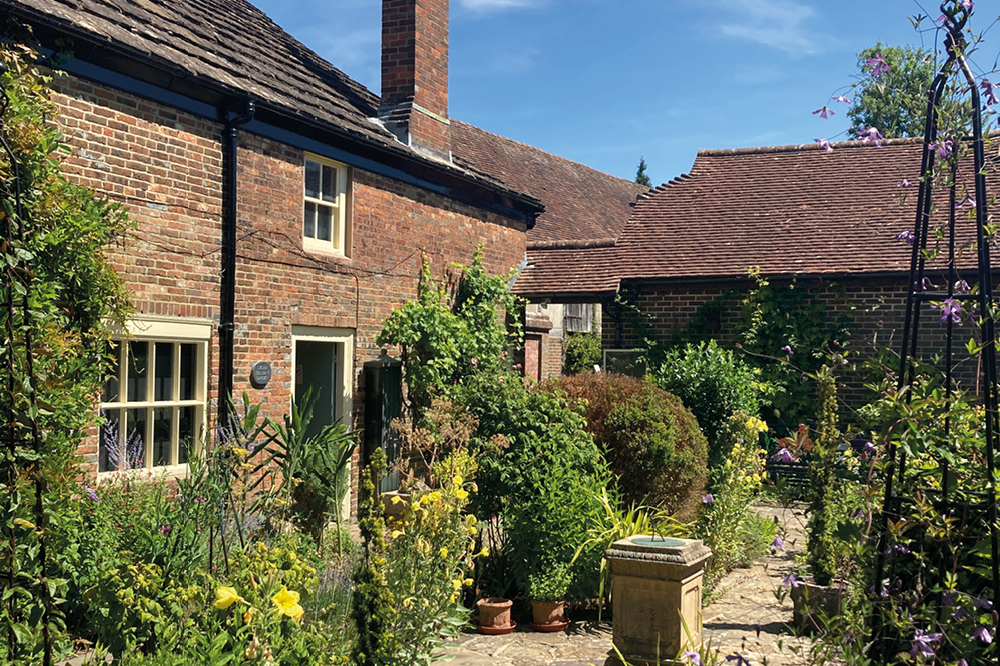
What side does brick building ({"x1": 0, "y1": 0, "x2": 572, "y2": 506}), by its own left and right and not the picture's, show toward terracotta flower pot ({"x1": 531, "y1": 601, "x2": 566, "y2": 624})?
front

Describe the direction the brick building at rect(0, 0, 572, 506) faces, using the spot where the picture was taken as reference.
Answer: facing the viewer and to the right of the viewer

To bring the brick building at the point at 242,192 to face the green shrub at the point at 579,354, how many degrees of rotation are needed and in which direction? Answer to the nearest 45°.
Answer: approximately 90° to its left

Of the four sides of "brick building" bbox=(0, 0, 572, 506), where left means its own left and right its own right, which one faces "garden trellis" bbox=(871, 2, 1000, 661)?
front

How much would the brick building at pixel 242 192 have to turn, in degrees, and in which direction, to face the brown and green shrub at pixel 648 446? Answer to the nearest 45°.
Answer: approximately 45° to its left

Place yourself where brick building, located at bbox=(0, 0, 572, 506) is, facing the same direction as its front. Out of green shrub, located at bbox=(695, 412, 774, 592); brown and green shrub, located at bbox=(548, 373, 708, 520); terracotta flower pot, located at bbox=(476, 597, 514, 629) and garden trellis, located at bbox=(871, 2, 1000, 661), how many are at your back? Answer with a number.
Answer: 0

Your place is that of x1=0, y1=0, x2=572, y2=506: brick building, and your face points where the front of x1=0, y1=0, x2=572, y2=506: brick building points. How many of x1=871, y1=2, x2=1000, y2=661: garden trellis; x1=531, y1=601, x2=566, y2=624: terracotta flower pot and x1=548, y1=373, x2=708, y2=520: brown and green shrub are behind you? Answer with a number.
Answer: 0

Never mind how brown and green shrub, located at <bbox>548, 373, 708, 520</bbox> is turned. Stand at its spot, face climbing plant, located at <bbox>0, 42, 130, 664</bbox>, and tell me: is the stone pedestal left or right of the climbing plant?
left

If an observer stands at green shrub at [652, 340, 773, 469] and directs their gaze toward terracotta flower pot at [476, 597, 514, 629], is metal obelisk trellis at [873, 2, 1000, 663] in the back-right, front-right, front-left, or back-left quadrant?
front-left

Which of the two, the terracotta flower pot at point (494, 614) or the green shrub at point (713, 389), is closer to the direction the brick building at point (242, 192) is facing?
the terracotta flower pot

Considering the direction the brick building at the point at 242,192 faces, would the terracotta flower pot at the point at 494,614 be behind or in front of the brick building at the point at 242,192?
in front

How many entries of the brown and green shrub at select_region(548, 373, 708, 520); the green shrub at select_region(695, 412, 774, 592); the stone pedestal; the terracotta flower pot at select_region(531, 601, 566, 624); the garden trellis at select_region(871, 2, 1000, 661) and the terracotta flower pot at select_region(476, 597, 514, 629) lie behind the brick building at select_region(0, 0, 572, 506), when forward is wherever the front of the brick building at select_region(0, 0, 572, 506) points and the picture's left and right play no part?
0

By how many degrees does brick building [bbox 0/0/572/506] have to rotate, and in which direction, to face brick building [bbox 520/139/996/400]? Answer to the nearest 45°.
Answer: approximately 90° to its left

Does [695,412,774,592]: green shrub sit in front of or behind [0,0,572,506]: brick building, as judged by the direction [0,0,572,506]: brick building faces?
in front
